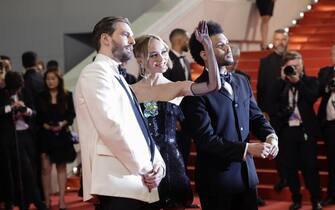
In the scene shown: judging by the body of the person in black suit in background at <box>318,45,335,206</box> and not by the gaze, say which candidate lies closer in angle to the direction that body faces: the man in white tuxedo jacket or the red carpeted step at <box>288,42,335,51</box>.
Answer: the man in white tuxedo jacket

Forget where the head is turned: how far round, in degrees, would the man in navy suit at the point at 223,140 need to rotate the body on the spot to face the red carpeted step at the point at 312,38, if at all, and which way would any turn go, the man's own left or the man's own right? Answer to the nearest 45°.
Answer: approximately 135° to the man's own left

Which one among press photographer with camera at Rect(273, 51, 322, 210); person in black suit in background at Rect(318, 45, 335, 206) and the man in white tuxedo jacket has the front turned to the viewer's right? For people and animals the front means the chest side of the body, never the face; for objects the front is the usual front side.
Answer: the man in white tuxedo jacket

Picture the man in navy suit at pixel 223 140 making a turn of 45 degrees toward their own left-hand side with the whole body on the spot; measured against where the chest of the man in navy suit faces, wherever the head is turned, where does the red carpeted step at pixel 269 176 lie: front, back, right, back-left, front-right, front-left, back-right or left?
left

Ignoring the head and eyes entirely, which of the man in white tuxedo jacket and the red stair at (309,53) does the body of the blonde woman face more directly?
the man in white tuxedo jacket

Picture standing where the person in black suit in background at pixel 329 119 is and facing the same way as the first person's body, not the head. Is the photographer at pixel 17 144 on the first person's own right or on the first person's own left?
on the first person's own right

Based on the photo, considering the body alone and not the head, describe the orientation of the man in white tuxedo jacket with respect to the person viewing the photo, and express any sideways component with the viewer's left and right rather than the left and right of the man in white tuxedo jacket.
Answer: facing to the right of the viewer

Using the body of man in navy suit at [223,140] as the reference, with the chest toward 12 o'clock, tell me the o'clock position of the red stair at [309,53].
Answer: The red stair is roughly at 8 o'clock from the man in navy suit.

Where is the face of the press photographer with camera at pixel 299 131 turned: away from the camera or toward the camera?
toward the camera

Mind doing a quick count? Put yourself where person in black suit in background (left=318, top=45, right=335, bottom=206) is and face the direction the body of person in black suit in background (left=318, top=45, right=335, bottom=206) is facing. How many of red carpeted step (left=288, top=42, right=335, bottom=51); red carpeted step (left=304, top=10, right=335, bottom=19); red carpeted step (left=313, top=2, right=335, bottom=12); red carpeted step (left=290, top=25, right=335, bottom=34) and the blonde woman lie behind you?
4

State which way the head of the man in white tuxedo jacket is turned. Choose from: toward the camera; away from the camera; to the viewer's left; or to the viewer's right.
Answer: to the viewer's right

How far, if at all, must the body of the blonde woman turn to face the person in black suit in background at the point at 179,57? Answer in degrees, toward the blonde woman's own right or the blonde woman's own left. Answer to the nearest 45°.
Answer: approximately 135° to the blonde woman's own left

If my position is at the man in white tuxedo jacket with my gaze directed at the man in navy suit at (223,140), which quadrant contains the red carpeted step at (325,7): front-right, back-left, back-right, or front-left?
front-left

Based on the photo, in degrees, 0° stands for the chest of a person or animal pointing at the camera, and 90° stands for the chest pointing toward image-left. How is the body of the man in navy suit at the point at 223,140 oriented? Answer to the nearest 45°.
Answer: approximately 315°

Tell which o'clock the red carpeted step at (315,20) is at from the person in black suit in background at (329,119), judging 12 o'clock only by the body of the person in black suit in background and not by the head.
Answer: The red carpeted step is roughly at 6 o'clock from the person in black suit in background.
